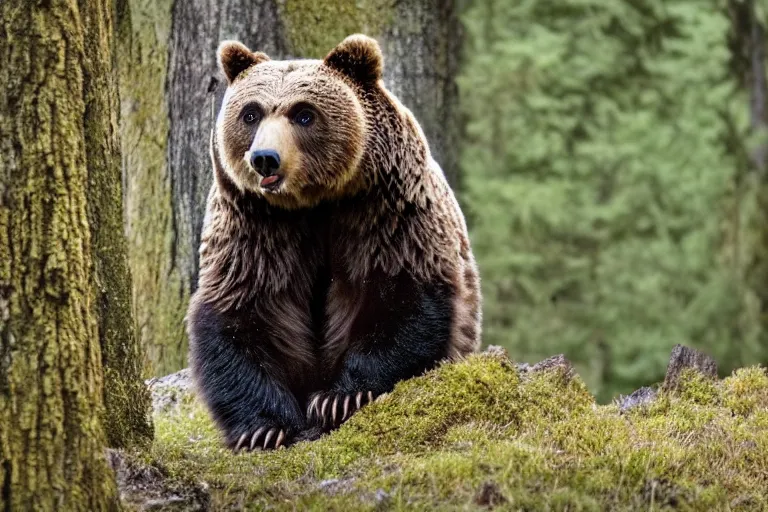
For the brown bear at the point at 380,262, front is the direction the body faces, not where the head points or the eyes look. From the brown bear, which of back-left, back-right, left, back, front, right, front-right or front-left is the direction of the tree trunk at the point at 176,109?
right

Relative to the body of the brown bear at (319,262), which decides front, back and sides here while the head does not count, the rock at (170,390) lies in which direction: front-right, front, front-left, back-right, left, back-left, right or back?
right

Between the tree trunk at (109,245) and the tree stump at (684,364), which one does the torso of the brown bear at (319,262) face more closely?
the tree trunk

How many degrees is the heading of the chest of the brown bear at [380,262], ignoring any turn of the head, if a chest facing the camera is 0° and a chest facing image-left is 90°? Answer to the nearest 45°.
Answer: approximately 45°

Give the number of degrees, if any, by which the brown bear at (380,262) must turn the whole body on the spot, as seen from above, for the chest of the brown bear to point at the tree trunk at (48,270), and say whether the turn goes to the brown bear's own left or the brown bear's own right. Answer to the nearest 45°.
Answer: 0° — it already faces it

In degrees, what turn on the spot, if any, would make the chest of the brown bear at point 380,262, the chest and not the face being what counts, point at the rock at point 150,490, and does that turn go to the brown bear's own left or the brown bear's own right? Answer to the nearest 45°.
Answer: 0° — it already faces it

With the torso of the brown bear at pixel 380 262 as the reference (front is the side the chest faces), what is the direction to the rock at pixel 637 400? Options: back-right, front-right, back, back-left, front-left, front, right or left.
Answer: back-left

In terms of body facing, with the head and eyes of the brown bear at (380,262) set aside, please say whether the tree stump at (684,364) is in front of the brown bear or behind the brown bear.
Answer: behind

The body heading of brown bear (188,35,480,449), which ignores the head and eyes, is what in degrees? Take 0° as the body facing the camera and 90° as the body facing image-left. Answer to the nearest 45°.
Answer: approximately 45°

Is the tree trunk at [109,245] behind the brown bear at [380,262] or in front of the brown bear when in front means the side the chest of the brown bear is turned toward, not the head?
in front

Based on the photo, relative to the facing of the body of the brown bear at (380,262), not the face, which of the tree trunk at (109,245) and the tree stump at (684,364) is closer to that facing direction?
the tree trunk
